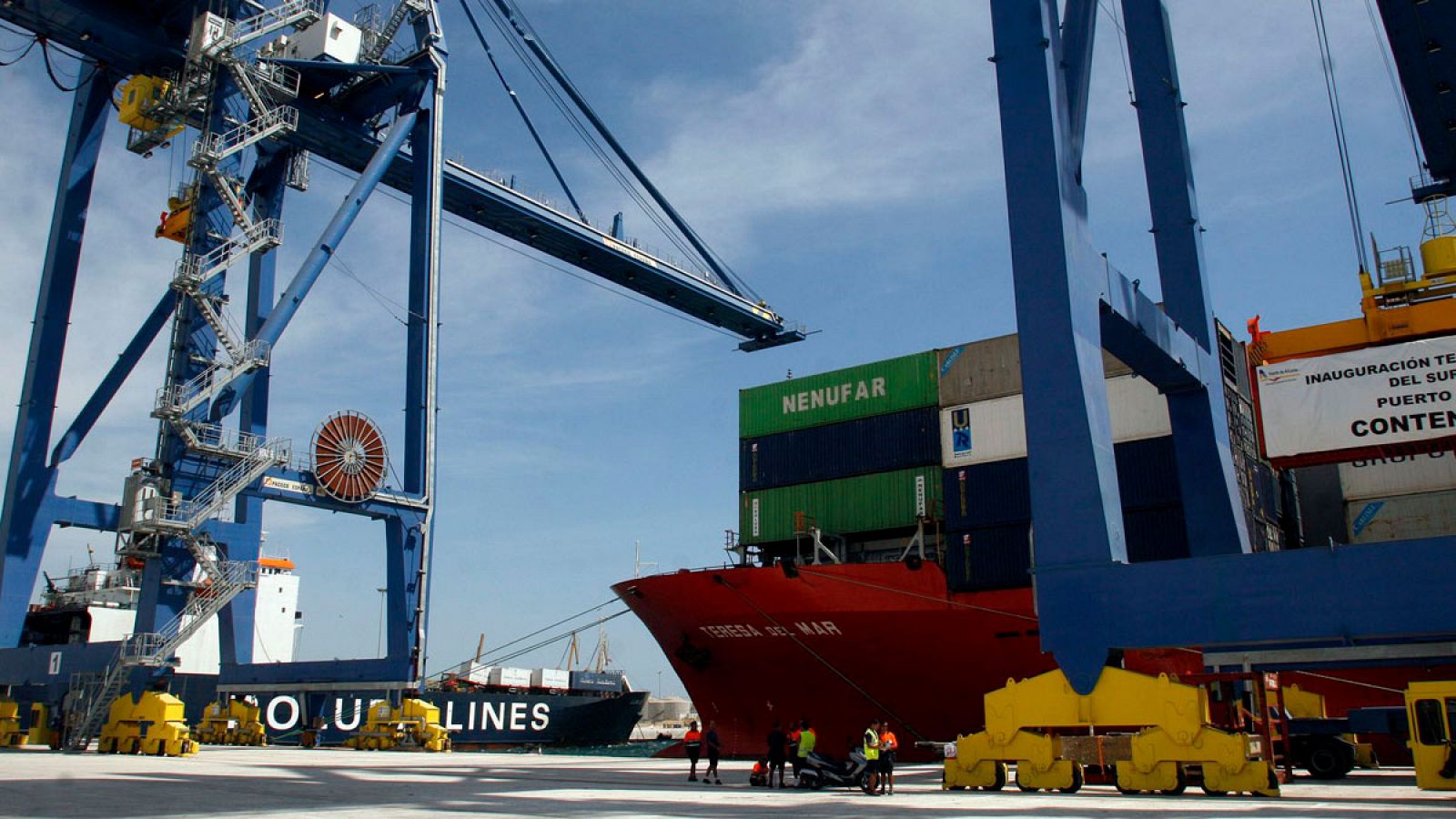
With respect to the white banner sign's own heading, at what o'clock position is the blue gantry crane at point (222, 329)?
The blue gantry crane is roughly at 3 o'clock from the white banner sign.

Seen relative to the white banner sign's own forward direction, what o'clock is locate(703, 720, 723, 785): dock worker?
The dock worker is roughly at 2 o'clock from the white banner sign.

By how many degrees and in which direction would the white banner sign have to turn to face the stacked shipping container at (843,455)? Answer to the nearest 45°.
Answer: approximately 135° to its right

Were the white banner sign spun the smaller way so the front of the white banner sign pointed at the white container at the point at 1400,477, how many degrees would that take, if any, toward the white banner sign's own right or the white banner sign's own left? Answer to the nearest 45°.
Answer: approximately 180°

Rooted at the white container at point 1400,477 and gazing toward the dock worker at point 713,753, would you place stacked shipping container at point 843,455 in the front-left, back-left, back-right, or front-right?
front-right

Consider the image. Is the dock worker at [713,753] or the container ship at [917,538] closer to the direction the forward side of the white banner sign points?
the dock worker

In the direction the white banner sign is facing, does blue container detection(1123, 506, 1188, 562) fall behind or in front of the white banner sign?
behind

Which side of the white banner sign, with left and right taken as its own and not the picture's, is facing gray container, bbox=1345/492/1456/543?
back

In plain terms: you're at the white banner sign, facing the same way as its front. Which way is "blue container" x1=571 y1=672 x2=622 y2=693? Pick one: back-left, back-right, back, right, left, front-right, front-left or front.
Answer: back-right

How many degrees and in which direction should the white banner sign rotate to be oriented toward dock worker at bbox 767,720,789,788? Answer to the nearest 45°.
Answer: approximately 45° to its right

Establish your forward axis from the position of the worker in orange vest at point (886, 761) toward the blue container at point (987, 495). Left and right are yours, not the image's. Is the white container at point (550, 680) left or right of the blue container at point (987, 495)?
left

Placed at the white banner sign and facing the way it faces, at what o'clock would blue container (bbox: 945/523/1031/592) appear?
The blue container is roughly at 4 o'clock from the white banner sign.

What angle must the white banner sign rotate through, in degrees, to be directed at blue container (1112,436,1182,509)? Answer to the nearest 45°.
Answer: approximately 135° to its right

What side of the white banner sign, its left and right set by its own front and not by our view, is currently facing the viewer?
front

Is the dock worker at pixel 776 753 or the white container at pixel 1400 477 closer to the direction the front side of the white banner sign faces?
the dock worker

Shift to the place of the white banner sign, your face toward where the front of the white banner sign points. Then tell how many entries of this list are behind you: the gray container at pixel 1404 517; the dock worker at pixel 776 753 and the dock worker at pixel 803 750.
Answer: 1

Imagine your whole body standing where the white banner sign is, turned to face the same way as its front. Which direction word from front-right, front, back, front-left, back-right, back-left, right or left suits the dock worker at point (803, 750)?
front-right
